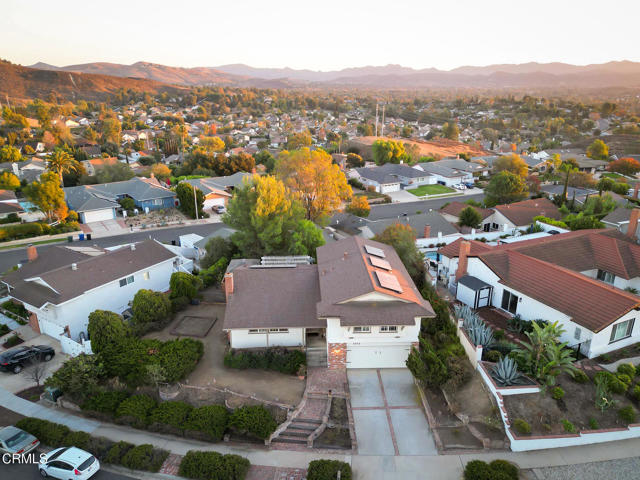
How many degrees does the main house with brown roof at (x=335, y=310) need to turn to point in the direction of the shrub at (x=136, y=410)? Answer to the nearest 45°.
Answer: approximately 45° to its right

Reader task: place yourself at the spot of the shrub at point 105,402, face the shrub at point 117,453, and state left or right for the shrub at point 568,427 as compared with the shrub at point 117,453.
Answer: left

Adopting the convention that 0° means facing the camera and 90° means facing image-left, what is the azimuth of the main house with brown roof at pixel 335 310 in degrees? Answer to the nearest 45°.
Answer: approximately 0°

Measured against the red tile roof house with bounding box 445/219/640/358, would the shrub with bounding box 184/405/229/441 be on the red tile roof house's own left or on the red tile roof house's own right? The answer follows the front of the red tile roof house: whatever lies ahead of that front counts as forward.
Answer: on the red tile roof house's own right

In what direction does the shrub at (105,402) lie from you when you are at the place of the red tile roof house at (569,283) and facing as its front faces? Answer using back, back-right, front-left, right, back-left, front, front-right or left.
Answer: right

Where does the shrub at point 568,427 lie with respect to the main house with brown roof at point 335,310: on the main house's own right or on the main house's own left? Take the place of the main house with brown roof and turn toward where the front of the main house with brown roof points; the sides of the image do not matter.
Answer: on the main house's own left

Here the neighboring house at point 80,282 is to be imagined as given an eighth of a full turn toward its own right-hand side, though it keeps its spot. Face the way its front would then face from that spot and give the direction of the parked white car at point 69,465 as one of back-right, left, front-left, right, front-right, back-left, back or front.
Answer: left

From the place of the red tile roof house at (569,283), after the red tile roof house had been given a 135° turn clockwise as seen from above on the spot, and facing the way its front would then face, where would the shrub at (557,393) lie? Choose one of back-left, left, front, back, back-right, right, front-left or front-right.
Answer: left

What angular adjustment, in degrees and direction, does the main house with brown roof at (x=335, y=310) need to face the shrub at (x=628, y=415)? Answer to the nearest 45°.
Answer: approximately 45° to its left

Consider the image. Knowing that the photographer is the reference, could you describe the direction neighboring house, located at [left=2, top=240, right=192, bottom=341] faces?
facing the viewer and to the left of the viewer

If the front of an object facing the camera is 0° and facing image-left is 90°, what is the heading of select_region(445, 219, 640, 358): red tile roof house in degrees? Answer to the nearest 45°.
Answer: approximately 315°

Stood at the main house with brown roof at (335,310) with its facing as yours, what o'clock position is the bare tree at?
The bare tree is roughly at 3 o'clock from the main house with brown roof.

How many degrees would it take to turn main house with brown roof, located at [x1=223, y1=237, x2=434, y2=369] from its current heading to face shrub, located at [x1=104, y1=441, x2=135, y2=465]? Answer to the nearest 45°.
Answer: approximately 45° to its right

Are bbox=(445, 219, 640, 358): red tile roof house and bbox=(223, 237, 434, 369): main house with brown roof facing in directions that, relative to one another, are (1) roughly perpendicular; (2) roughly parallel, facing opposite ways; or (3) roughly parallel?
roughly parallel

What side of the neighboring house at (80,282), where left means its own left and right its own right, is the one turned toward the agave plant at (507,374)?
left

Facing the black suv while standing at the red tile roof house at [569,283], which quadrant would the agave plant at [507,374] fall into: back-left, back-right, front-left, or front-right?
front-left

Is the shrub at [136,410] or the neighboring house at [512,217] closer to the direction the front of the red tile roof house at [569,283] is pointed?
the shrub

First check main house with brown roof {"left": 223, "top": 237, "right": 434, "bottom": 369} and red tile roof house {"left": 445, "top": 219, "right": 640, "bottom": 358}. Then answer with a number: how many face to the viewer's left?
0
